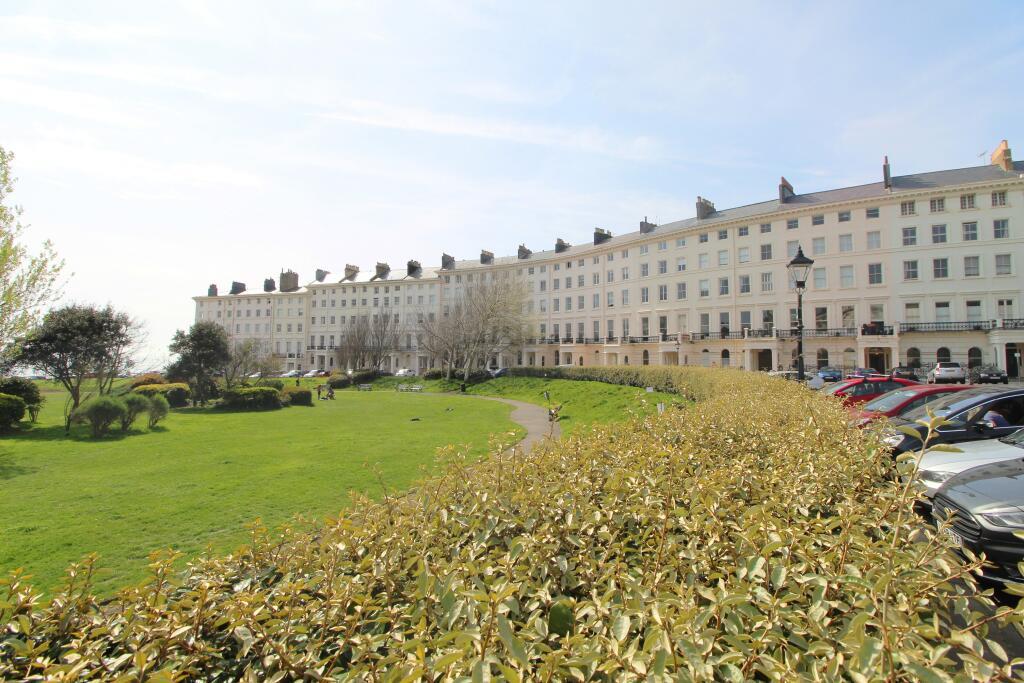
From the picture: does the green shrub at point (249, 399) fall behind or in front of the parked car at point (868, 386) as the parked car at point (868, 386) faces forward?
in front

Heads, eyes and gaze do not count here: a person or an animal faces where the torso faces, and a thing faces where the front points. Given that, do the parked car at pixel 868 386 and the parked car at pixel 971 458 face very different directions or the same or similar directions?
same or similar directions

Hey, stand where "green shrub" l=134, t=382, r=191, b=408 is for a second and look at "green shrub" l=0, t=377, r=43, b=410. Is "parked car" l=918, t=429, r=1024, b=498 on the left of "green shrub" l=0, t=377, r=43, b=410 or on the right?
left

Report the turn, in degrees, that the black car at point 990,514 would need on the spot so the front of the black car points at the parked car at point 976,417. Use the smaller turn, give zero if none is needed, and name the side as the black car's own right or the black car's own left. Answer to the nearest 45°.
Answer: approximately 135° to the black car's own right

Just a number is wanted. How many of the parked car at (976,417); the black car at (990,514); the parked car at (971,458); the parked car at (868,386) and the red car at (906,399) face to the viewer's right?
0

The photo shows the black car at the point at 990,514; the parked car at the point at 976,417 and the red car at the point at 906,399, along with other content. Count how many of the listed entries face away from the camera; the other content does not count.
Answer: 0

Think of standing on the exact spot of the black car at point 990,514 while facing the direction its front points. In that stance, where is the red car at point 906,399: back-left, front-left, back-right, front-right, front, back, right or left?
back-right

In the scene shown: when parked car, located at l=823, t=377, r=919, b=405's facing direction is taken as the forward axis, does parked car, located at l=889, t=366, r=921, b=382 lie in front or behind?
behind

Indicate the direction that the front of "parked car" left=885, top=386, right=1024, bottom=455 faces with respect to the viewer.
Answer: facing the viewer and to the left of the viewer

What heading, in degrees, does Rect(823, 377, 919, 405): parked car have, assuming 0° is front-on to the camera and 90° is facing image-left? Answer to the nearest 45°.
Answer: approximately 45°

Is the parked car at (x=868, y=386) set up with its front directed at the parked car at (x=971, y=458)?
no

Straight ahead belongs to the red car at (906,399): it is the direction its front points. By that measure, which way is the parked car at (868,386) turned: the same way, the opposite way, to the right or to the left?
the same way

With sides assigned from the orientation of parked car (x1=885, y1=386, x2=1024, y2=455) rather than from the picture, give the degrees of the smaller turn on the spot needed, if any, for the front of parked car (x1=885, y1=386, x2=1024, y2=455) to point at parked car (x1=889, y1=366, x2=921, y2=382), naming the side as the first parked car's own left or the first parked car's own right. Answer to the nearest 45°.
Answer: approximately 135° to the first parked car's own right

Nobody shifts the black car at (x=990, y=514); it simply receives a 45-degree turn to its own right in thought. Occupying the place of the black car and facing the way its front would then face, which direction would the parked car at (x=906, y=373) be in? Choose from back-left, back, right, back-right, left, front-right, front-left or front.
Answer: right

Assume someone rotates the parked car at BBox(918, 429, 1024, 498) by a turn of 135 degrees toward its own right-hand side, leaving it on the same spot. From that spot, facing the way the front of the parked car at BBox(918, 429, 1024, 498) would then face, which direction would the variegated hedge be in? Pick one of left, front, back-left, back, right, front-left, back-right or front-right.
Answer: back

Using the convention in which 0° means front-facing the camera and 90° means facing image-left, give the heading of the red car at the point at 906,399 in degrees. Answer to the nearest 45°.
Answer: approximately 45°

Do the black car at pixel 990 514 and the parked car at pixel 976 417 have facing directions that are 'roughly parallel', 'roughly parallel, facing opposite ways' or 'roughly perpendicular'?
roughly parallel

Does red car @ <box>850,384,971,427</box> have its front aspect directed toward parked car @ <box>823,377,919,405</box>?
no

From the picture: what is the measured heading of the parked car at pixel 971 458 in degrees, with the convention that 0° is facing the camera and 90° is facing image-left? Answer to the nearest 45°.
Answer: approximately 45°
